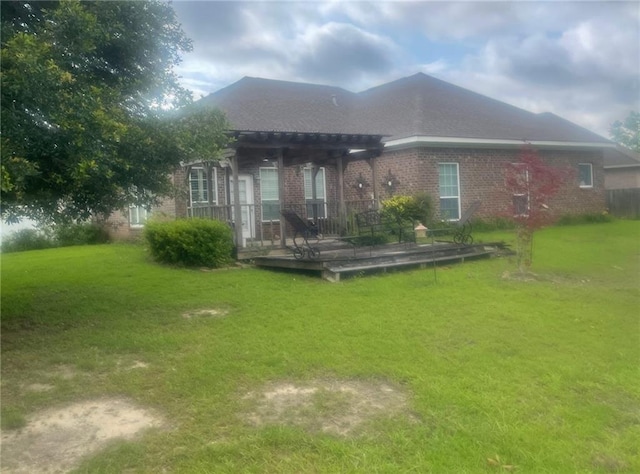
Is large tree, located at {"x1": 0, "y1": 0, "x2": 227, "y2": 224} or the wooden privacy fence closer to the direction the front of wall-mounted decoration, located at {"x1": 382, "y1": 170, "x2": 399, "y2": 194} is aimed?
the large tree

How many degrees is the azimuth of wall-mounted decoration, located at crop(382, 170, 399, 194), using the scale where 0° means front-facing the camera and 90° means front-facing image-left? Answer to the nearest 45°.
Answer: approximately 0°

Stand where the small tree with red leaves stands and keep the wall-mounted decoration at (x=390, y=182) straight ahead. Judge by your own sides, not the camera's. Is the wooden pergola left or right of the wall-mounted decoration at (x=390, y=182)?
left

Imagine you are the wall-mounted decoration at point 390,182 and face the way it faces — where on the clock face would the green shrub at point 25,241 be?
The green shrub is roughly at 3 o'clock from the wall-mounted decoration.

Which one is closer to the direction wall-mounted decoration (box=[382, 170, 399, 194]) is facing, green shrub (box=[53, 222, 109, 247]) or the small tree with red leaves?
the small tree with red leaves

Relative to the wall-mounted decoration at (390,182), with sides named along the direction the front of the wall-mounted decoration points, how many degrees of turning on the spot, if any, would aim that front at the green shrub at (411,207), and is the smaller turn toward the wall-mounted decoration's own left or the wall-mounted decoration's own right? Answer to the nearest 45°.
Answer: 0° — it already faces it

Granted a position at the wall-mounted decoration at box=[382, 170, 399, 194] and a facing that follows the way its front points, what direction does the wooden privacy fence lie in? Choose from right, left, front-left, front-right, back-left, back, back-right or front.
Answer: back-left

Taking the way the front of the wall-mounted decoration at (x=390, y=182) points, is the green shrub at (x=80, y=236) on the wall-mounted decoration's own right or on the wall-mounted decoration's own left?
on the wall-mounted decoration's own right

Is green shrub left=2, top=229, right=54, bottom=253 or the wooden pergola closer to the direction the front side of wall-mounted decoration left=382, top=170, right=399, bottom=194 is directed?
the wooden pergola

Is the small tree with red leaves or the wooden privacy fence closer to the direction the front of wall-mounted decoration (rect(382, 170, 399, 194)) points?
the small tree with red leaves

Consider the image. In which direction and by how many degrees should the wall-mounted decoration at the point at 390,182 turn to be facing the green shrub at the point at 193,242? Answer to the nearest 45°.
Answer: approximately 45° to its right

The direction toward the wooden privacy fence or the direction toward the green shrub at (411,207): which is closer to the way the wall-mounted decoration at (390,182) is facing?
the green shrub
